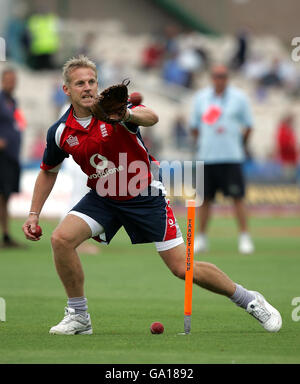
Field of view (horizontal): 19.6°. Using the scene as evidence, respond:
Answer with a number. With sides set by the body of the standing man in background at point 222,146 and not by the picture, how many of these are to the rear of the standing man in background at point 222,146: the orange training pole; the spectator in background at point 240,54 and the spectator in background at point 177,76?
2

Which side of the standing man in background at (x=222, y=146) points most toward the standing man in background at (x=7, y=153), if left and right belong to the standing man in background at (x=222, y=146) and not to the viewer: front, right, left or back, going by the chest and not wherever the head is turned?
right

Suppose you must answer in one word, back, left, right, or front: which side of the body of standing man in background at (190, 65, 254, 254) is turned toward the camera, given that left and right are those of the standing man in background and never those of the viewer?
front

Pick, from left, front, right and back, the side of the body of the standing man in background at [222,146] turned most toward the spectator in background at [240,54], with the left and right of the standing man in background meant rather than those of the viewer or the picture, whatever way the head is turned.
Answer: back

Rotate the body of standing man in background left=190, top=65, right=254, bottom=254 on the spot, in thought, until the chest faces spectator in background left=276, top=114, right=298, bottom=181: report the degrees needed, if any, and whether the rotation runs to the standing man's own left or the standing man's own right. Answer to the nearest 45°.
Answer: approximately 180°

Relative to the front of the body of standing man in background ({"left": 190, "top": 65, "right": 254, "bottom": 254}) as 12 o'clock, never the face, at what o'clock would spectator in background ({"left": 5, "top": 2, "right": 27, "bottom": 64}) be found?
The spectator in background is roughly at 5 o'clock from the standing man in background.

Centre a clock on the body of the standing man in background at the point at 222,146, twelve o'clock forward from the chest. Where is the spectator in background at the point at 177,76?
The spectator in background is roughly at 6 o'clock from the standing man in background.

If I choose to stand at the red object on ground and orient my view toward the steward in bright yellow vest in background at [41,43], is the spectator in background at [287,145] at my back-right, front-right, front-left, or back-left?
front-right

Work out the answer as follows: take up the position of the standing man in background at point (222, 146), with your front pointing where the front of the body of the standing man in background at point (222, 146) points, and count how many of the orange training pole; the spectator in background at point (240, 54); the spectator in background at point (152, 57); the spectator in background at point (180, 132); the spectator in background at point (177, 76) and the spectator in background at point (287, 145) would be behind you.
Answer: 5

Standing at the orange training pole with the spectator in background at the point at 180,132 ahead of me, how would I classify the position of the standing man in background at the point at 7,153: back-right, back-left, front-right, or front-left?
front-left

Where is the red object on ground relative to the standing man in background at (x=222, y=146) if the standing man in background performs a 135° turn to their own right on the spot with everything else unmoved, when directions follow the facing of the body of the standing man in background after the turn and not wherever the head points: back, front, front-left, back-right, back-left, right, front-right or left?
back-left

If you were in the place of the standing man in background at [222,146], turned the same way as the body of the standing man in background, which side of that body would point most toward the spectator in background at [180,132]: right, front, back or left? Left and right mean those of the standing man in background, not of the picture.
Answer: back

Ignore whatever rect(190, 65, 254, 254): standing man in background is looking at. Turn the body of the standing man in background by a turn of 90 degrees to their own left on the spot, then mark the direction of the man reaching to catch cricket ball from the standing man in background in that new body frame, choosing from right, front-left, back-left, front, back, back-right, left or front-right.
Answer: right

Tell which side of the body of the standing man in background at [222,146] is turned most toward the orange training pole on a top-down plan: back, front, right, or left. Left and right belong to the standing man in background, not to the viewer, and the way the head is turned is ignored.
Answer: front

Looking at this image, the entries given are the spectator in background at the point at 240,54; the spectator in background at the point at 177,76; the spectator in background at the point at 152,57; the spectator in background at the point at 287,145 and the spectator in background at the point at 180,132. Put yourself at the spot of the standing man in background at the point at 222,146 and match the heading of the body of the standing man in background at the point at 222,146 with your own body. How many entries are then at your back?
5
